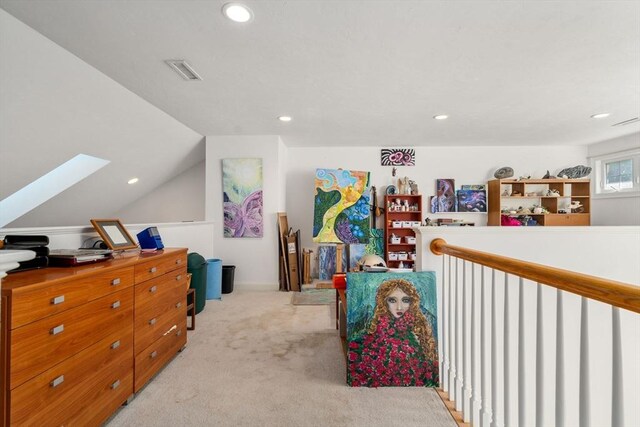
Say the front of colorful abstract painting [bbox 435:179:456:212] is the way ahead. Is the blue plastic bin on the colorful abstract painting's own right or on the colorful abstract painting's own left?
on the colorful abstract painting's own right

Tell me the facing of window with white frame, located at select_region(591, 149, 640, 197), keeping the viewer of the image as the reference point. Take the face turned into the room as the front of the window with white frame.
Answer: facing the viewer and to the left of the viewer

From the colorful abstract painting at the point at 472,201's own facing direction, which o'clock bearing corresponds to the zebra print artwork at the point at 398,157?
The zebra print artwork is roughly at 2 o'clock from the colorful abstract painting.

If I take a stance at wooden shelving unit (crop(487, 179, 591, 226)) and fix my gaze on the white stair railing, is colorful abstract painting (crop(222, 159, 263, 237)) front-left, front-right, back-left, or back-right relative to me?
front-right

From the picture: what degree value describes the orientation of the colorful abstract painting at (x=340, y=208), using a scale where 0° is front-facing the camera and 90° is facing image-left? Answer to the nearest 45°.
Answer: approximately 0°

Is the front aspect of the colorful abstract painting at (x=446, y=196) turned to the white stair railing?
yes

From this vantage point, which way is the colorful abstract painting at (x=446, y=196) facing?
toward the camera

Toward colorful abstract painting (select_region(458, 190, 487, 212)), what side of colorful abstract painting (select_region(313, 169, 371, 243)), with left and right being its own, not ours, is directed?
left

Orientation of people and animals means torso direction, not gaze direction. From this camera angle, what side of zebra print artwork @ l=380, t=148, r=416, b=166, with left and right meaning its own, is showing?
front

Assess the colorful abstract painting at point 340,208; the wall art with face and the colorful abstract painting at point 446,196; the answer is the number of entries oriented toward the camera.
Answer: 3

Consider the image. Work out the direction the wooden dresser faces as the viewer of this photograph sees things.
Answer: facing the viewer and to the right of the viewer

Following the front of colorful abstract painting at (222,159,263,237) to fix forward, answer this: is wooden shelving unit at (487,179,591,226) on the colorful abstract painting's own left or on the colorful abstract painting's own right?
on the colorful abstract painting's own left

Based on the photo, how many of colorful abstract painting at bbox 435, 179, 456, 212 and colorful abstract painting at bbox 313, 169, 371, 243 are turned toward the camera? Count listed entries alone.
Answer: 2

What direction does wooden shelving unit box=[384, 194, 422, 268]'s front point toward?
toward the camera

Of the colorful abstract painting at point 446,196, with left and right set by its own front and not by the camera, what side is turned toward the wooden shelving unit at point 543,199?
left
